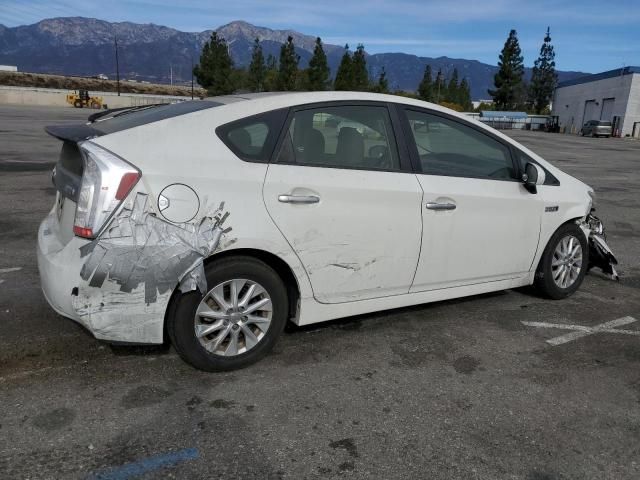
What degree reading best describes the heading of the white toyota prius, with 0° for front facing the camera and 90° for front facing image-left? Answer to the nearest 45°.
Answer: approximately 225°
